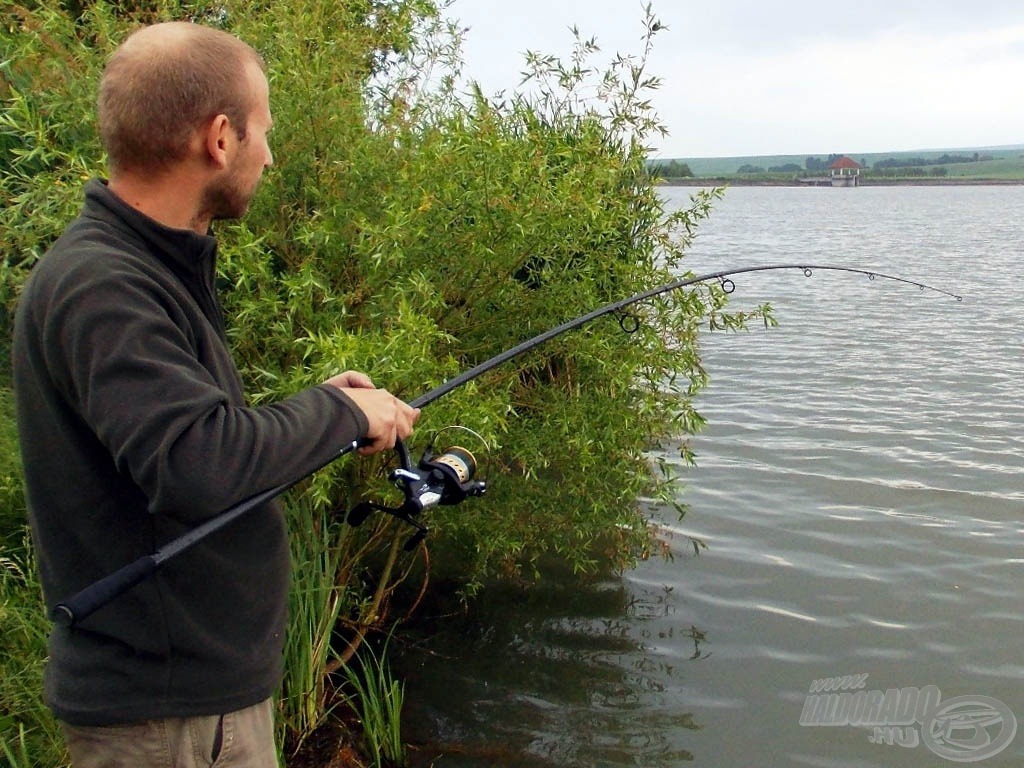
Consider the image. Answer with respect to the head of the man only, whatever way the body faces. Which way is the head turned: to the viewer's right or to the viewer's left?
to the viewer's right

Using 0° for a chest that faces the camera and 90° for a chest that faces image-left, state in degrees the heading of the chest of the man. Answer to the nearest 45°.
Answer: approximately 270°
